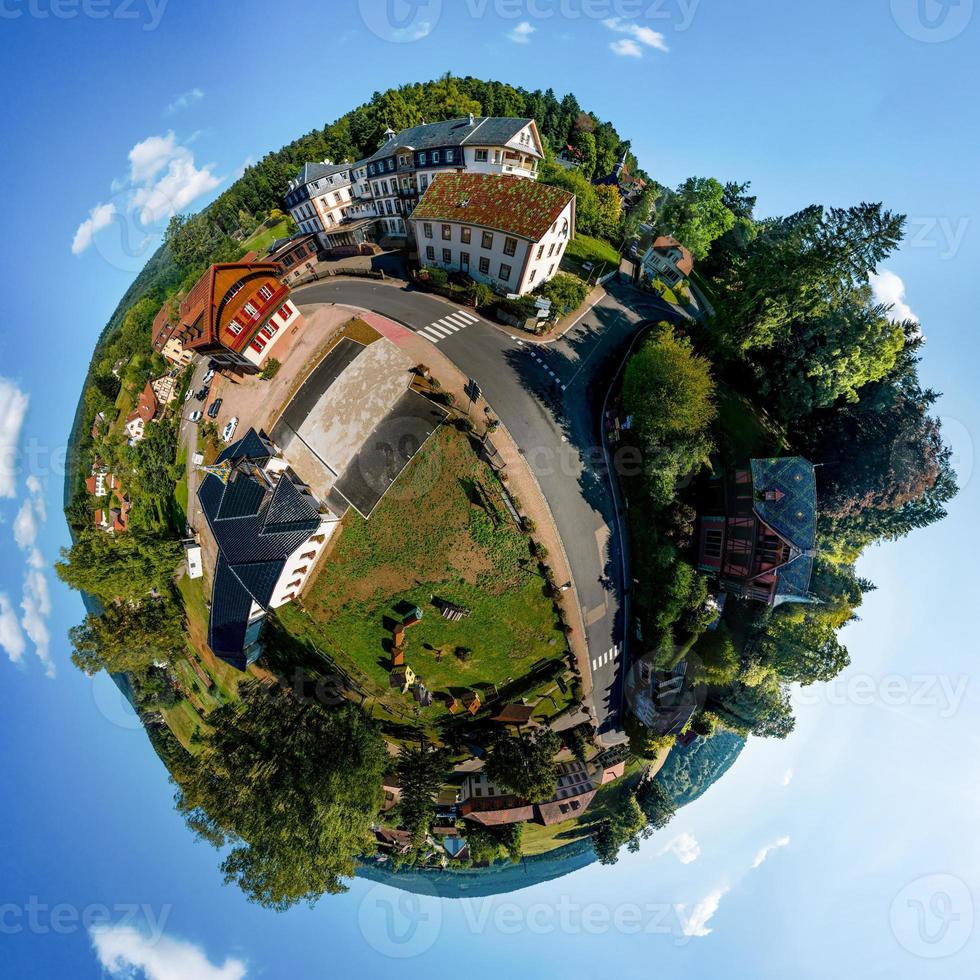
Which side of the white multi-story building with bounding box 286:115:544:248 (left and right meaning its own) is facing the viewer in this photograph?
front

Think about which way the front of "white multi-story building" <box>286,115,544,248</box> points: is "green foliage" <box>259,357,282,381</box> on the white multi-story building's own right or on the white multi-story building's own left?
on the white multi-story building's own right
